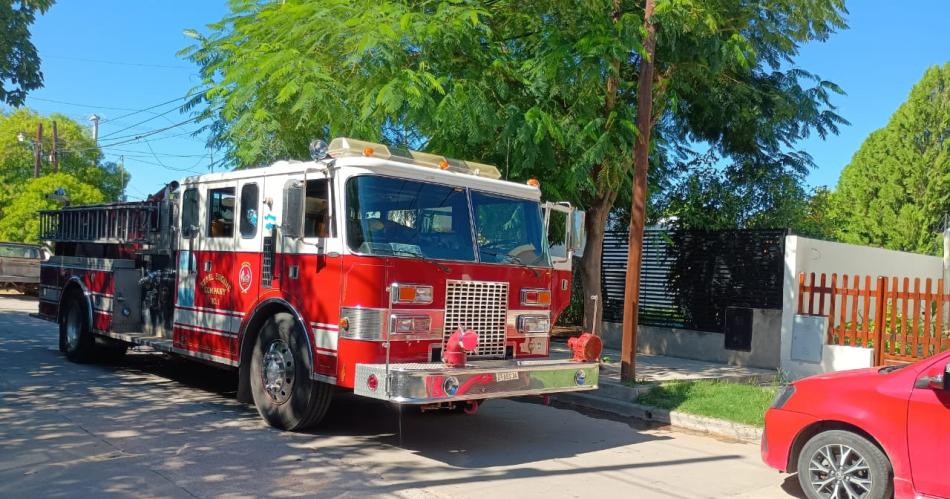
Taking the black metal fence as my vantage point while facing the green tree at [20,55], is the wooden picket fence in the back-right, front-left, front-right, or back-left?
back-left

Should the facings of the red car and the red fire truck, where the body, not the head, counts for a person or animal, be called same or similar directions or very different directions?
very different directions

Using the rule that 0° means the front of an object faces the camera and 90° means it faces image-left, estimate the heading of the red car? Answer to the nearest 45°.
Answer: approximately 90°

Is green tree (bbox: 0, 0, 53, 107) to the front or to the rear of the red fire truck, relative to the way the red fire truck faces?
to the rear

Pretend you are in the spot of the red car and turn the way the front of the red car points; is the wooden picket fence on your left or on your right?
on your right

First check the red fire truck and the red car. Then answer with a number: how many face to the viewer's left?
1

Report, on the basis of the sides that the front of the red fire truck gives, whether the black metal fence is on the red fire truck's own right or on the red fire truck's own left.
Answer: on the red fire truck's own left

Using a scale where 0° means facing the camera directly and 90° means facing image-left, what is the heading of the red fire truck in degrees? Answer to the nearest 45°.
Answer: approximately 315°

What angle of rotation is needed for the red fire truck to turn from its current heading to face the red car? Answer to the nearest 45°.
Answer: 0° — it already faces it

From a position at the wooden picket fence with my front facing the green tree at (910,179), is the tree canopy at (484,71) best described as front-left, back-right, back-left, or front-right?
back-left

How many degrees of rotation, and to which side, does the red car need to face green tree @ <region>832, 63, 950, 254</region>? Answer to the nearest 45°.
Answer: approximately 90° to its right
